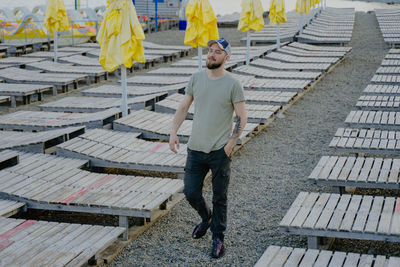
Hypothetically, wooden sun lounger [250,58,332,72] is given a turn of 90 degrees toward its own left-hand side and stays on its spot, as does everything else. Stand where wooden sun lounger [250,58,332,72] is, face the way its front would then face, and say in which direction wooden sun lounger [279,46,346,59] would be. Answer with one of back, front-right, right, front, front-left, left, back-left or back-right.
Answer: front

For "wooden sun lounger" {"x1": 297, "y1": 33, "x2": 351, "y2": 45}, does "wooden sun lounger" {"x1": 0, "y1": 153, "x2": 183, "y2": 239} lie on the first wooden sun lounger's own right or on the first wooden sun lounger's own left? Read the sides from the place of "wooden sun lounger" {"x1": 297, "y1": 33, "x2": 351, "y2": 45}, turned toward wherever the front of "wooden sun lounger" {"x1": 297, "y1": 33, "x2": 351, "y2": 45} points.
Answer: on the first wooden sun lounger's own right

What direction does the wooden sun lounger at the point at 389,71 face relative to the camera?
to the viewer's left

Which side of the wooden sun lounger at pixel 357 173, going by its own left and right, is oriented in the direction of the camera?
left

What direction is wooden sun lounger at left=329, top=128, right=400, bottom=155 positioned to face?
to the viewer's left

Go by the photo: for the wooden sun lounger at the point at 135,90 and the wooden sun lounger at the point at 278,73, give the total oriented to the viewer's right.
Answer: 1
